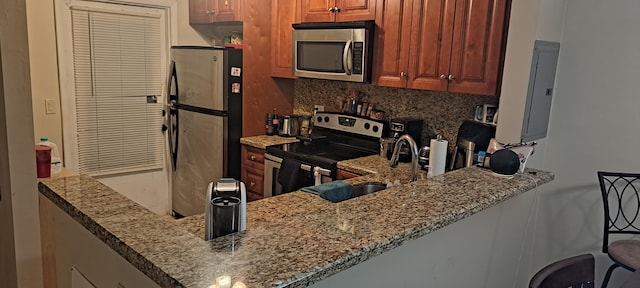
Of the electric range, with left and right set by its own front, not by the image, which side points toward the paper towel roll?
left

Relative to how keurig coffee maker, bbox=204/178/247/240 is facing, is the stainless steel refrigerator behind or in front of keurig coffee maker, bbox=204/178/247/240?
behind

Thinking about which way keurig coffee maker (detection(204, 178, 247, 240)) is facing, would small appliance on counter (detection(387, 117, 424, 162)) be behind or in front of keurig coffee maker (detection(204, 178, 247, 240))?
behind

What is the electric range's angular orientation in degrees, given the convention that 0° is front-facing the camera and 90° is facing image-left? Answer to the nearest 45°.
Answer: approximately 45°

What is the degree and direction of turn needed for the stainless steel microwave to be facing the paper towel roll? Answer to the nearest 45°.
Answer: approximately 90° to its left

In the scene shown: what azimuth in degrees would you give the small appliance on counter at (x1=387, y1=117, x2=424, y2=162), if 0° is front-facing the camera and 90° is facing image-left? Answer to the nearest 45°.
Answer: approximately 45°

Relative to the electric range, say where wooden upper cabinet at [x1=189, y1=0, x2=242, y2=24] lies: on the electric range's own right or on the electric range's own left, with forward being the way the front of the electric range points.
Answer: on the electric range's own right
